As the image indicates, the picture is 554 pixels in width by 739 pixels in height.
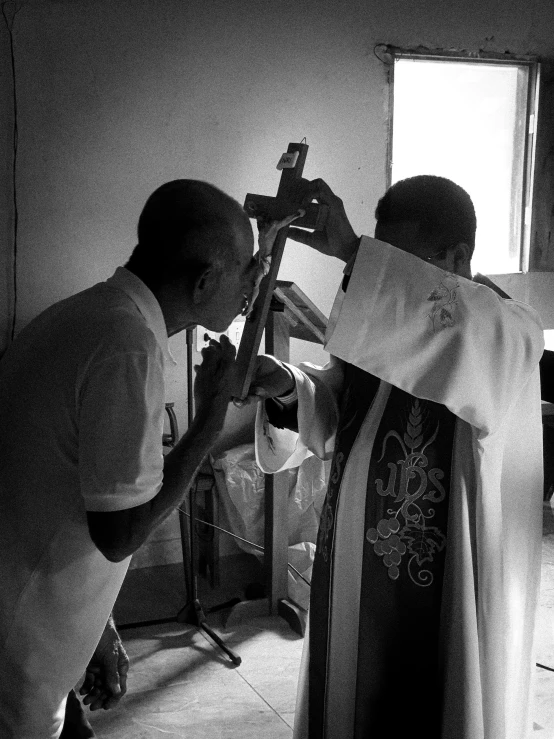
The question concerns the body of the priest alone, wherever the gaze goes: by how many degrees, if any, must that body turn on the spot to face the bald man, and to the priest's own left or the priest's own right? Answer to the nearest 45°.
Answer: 0° — they already face them
